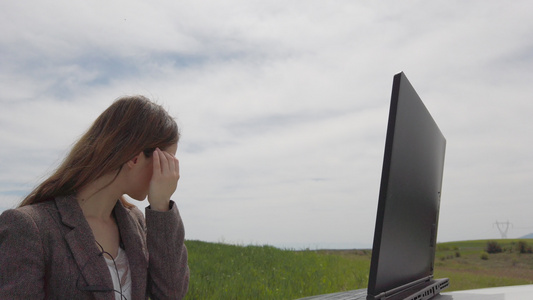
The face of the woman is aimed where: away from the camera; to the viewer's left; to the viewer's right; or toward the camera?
to the viewer's right

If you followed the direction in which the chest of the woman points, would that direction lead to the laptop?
yes

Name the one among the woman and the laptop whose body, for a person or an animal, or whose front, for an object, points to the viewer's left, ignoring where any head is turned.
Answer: the laptop

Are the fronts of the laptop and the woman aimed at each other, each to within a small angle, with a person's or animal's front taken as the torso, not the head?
yes

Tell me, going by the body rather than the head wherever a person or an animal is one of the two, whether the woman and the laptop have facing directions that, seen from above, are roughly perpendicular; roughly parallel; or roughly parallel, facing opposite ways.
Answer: roughly parallel, facing opposite ways

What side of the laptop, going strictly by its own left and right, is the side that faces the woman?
front

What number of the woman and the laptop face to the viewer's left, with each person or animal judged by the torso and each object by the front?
1

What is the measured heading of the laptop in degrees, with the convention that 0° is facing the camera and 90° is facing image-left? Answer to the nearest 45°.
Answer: approximately 90°

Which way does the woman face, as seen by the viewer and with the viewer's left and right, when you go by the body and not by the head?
facing the viewer and to the right of the viewer
